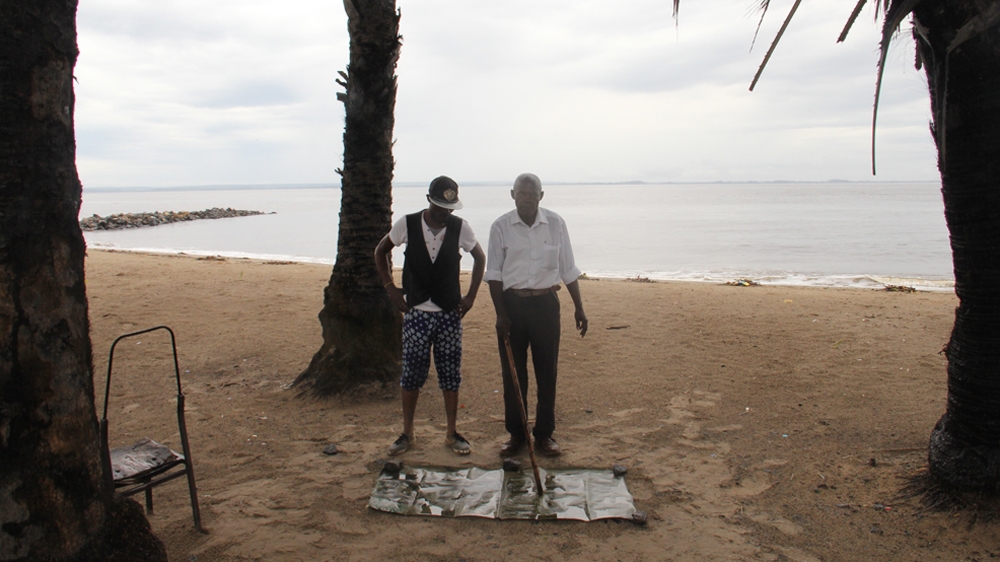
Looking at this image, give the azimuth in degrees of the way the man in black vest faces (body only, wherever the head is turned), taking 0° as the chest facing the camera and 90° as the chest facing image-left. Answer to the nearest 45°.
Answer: approximately 0°

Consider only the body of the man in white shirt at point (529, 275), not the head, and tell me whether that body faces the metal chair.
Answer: no

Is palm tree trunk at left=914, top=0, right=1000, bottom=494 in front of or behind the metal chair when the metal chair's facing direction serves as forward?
behind

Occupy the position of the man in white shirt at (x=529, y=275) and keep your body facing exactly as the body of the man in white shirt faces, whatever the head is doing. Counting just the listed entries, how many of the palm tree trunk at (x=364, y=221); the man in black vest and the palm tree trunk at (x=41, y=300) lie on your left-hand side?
0

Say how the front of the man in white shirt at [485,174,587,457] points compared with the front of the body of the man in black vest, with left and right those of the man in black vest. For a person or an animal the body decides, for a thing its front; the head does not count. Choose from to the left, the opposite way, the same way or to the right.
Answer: the same way

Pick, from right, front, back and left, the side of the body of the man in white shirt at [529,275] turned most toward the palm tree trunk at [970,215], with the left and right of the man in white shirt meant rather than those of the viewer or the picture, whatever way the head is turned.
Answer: left

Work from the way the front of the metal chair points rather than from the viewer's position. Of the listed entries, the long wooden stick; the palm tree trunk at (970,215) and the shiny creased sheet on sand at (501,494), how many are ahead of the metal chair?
0

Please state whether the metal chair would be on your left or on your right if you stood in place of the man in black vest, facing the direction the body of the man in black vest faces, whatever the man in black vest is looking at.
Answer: on your right

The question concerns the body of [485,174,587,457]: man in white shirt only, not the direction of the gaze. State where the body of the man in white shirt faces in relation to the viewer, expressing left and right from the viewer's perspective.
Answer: facing the viewer

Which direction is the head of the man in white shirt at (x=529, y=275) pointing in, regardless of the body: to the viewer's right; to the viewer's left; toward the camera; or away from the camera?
toward the camera
